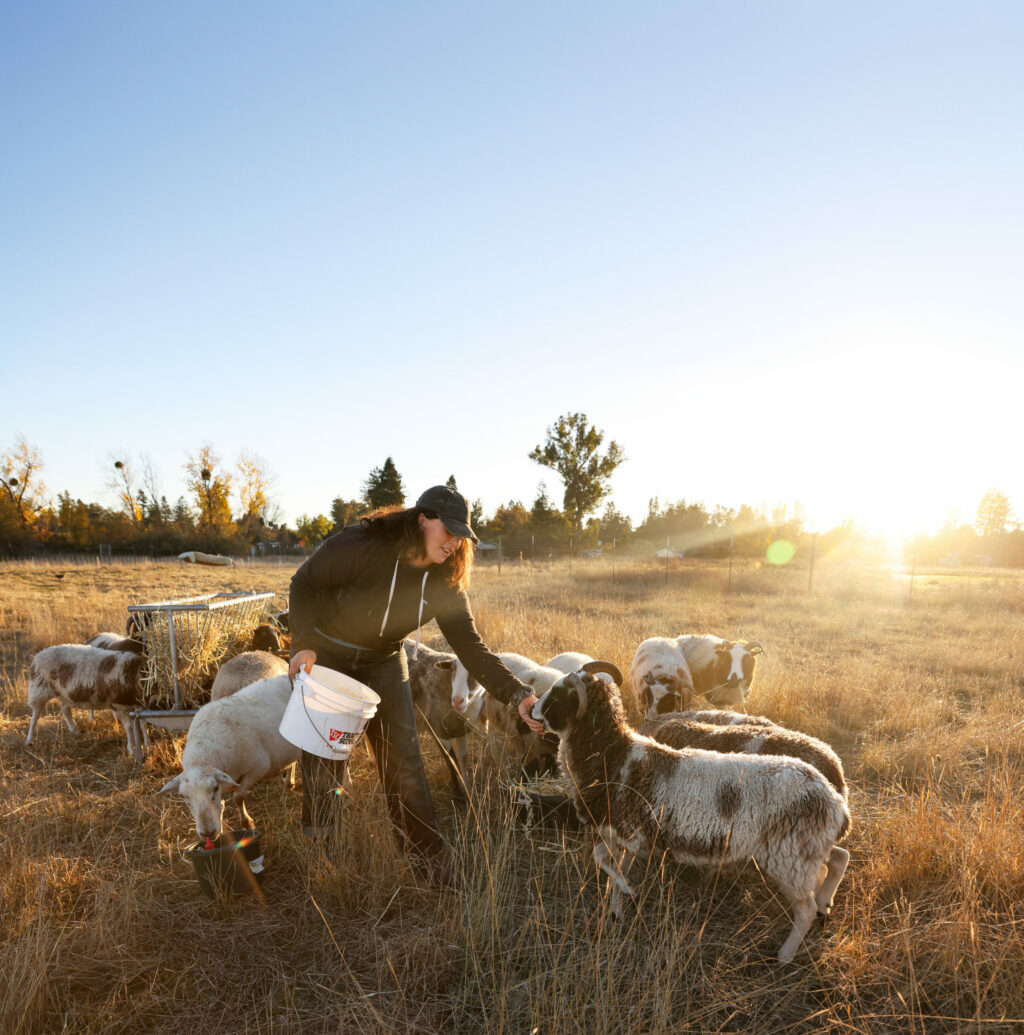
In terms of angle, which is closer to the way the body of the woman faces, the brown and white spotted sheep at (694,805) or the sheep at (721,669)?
the brown and white spotted sheep

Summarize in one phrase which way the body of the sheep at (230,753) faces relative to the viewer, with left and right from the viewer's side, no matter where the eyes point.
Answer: facing the viewer and to the left of the viewer

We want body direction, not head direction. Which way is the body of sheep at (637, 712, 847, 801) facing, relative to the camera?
to the viewer's left

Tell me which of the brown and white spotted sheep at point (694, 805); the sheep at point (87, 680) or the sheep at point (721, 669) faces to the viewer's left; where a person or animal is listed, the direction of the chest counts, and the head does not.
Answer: the brown and white spotted sheep

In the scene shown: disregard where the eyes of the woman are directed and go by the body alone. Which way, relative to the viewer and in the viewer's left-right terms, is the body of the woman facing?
facing the viewer and to the right of the viewer

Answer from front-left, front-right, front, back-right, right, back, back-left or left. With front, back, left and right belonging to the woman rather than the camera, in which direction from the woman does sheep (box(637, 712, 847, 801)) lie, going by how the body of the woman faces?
front-left

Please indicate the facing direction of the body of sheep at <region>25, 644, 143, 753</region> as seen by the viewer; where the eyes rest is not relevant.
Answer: to the viewer's right

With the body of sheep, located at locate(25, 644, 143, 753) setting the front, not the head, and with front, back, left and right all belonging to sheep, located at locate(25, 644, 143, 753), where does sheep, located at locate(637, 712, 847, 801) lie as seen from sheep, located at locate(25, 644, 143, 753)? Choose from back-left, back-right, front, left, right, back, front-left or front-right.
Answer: front-right

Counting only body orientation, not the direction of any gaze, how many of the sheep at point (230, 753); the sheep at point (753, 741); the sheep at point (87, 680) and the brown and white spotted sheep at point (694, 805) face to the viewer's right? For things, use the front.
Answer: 1

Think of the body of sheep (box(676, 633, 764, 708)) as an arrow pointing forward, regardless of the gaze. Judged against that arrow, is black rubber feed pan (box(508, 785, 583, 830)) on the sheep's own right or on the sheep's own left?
on the sheep's own right

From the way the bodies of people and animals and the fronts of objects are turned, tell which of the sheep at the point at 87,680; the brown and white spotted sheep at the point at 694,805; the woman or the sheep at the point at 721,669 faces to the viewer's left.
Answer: the brown and white spotted sheep
